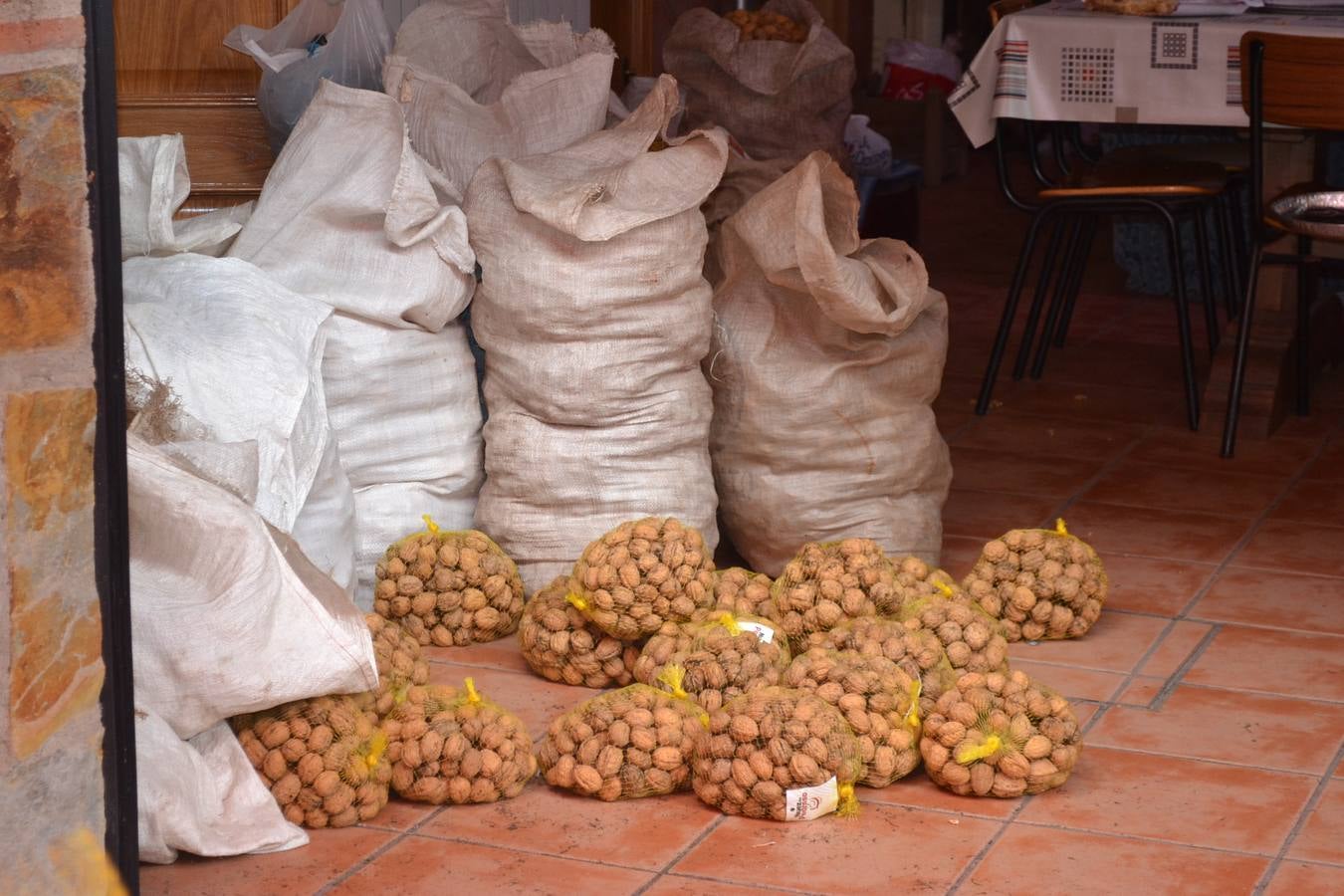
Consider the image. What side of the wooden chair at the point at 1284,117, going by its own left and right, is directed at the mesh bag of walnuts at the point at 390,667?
back

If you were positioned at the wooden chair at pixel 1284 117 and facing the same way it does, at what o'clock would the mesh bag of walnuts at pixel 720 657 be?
The mesh bag of walnuts is roughly at 5 o'clock from the wooden chair.

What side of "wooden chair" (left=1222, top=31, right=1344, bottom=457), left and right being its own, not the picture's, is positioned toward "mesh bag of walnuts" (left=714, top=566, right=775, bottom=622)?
back

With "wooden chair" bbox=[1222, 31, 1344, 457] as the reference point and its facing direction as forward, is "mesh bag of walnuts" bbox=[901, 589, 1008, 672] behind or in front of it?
behind

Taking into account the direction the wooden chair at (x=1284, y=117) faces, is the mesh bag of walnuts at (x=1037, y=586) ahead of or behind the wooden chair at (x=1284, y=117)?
behind

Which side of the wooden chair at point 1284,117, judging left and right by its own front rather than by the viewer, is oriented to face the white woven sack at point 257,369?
back

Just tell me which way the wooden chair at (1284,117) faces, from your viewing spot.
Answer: facing away from the viewer and to the right of the viewer

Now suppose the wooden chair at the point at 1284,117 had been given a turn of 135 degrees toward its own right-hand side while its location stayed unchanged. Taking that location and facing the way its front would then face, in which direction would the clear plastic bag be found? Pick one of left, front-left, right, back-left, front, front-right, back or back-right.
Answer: front-right

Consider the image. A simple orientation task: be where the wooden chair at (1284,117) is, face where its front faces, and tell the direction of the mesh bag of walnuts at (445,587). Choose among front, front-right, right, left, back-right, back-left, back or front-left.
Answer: back

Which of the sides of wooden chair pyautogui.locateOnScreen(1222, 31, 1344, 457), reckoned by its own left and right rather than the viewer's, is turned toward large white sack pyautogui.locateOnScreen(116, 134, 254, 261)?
left
